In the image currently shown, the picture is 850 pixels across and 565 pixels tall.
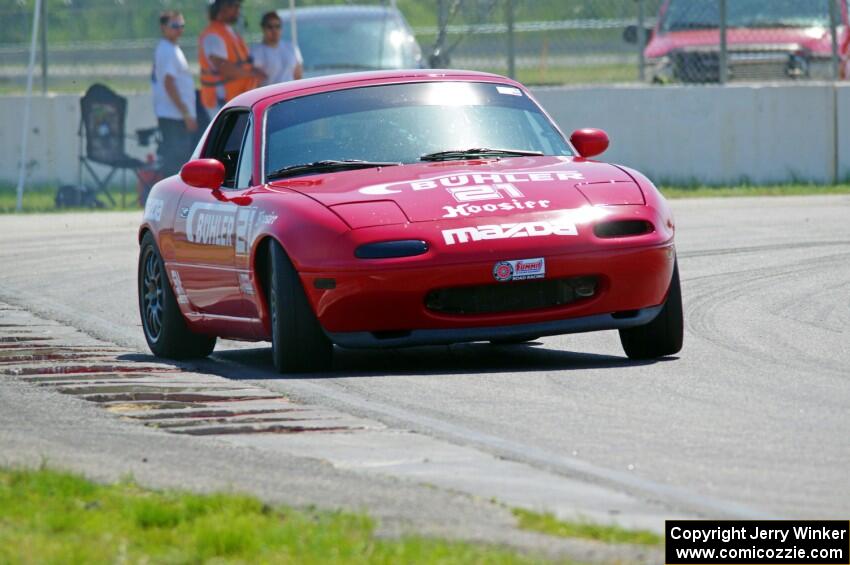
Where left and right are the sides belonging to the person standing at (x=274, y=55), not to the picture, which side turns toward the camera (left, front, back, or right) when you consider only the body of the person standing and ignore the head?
front

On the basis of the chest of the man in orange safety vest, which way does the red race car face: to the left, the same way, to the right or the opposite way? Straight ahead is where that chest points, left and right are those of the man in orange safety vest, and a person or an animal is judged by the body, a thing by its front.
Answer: the same way

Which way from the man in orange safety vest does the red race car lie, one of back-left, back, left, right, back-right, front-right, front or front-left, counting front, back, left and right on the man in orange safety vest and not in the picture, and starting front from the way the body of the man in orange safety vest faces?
front-right

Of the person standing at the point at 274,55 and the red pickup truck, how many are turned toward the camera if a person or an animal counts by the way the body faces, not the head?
2

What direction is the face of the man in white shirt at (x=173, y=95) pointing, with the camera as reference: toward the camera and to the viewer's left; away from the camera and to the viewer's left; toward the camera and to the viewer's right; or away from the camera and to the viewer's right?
toward the camera and to the viewer's right

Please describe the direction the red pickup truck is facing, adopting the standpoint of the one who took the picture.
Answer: facing the viewer

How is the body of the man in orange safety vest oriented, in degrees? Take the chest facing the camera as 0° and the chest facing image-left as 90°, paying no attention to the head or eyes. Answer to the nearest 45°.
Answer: approximately 315°

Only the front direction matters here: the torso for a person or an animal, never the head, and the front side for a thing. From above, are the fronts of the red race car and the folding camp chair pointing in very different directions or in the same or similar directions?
same or similar directions

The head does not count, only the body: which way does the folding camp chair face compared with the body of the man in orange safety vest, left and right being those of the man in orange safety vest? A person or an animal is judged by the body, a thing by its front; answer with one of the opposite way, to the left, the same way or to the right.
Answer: the same way

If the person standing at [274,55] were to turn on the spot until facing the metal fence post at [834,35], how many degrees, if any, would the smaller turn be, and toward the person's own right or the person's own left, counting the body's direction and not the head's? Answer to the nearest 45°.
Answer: approximately 90° to the person's own left

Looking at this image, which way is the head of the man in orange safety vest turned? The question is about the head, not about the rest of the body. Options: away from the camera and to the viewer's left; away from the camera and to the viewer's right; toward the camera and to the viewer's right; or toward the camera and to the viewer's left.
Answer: toward the camera and to the viewer's right

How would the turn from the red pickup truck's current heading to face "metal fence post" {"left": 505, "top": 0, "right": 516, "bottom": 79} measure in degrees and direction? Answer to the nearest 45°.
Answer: approximately 90° to its right
